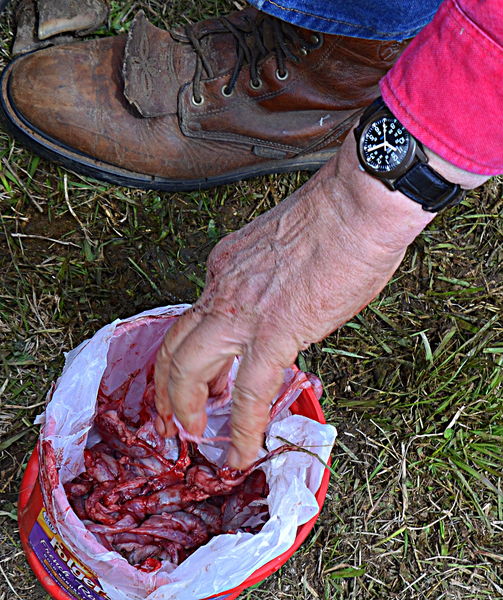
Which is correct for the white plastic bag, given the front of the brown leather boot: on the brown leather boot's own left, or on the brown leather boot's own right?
on the brown leather boot's own left

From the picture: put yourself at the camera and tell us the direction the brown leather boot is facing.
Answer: facing to the left of the viewer

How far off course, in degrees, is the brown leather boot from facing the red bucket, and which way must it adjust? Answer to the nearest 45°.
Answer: approximately 90° to its left
